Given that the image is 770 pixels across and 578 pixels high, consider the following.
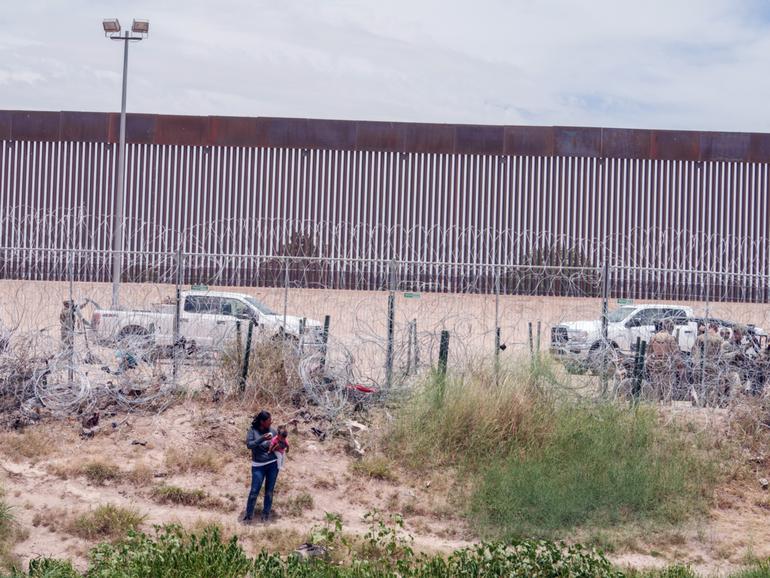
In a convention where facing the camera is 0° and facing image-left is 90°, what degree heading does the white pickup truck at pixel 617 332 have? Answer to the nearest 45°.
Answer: approximately 45°

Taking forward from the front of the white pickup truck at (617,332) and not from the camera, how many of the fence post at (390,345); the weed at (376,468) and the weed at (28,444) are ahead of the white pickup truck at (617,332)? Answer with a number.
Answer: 3

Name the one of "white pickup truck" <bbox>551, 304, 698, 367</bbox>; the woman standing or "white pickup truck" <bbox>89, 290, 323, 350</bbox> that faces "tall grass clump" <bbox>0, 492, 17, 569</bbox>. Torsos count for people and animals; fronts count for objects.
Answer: "white pickup truck" <bbox>551, 304, 698, 367</bbox>

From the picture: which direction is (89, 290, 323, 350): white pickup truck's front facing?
to the viewer's right

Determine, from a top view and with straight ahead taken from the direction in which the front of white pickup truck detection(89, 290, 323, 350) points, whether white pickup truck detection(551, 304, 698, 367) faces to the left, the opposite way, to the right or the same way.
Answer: the opposite way

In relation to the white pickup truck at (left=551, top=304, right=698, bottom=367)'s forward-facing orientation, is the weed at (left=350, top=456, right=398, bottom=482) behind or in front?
in front

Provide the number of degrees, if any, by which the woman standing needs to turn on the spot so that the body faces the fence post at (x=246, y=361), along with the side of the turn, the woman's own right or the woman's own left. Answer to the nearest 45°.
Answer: approximately 135° to the woman's own left

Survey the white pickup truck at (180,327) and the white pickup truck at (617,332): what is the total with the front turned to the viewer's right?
1

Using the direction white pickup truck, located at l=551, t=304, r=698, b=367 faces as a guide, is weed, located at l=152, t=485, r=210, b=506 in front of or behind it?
in front

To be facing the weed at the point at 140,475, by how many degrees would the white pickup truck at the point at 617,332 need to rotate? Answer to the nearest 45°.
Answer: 0° — it already faces it
